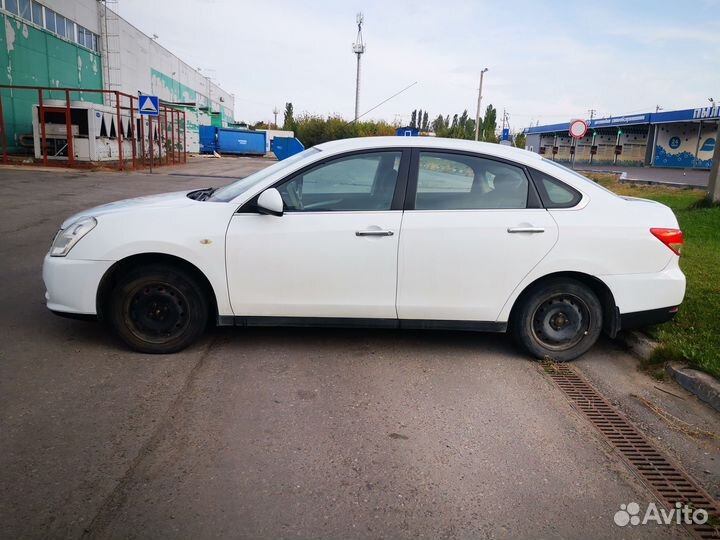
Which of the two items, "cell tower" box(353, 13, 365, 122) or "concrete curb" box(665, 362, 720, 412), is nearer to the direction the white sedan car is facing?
the cell tower

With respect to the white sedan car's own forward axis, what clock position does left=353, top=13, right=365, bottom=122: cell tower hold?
The cell tower is roughly at 3 o'clock from the white sedan car.

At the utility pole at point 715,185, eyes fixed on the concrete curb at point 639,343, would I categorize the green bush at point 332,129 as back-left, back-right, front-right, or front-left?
back-right

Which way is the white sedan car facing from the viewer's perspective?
to the viewer's left

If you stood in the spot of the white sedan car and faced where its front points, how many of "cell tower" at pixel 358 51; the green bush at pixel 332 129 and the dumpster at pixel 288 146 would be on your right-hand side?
3

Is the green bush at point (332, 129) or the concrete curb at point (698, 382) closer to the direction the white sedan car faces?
the green bush

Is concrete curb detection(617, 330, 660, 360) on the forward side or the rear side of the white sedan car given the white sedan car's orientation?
on the rear side

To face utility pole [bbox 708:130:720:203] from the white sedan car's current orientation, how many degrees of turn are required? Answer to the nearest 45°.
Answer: approximately 135° to its right

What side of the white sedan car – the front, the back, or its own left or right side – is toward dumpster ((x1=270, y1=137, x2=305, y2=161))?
right

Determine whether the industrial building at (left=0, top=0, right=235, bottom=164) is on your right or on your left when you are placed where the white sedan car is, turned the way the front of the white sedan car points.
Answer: on your right

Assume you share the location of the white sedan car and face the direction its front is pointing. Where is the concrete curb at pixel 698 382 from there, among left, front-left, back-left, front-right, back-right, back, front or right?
back
